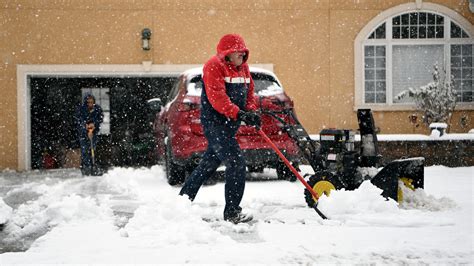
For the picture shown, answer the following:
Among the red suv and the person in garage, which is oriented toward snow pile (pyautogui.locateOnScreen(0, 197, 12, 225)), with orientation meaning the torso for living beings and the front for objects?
the person in garage

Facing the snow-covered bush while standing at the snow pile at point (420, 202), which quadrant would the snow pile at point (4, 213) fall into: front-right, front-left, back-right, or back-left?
back-left

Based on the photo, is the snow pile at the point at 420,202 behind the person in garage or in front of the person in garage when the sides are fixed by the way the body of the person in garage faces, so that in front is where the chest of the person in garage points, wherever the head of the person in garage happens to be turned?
in front

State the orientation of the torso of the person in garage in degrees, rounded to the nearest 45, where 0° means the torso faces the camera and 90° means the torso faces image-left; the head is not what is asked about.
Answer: approximately 0°

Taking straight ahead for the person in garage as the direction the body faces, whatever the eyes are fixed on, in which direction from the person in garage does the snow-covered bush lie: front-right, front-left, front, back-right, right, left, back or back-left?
left
